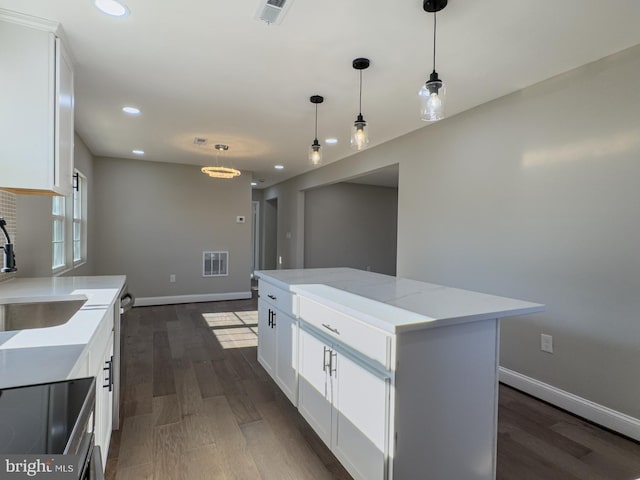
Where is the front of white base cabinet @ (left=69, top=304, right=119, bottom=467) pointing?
to the viewer's right

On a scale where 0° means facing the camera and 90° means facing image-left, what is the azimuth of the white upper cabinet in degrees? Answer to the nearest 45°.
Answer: approximately 270°

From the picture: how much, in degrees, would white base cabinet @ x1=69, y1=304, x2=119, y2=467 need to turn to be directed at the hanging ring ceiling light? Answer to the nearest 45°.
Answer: approximately 45° to its left

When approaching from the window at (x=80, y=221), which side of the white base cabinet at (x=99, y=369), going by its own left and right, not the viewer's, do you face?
left

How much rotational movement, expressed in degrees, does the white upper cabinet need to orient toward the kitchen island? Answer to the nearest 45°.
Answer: approximately 45° to its right

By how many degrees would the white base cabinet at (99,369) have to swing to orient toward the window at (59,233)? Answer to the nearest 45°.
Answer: approximately 90° to its left

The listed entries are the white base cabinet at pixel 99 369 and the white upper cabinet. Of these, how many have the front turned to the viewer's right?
2

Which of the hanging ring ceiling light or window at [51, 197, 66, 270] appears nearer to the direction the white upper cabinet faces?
the hanging ring ceiling light

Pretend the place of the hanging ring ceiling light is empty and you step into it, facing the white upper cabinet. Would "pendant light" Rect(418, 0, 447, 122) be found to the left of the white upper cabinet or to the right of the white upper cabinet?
left
